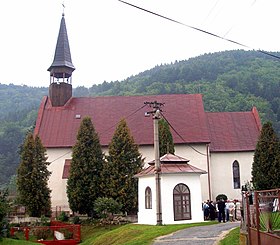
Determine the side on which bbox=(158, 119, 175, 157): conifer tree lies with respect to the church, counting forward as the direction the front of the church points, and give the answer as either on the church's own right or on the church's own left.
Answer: on the church's own left

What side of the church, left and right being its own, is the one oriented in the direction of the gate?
left

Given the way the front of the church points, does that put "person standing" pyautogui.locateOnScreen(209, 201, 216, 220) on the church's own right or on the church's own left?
on the church's own left
